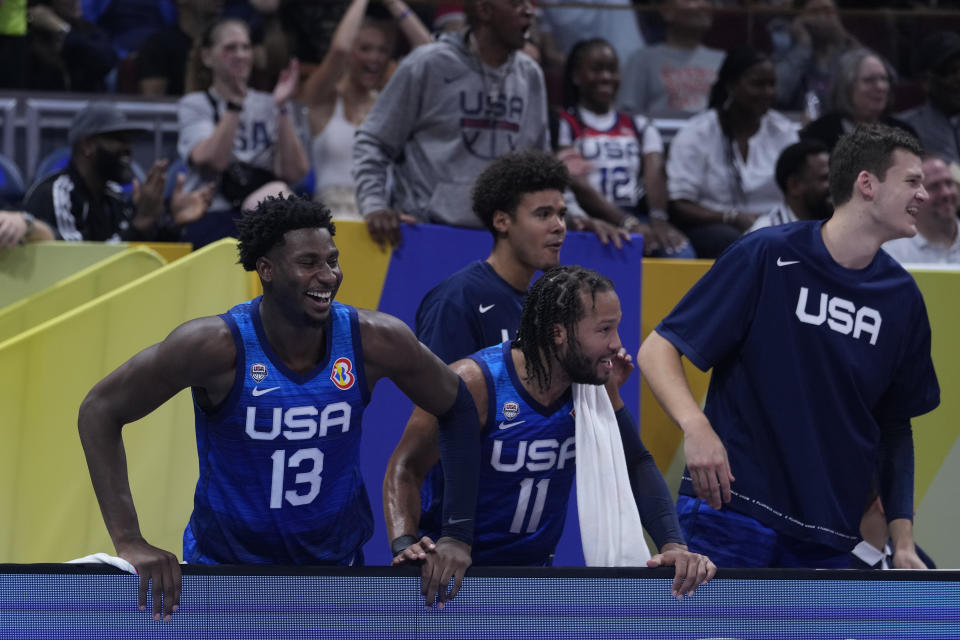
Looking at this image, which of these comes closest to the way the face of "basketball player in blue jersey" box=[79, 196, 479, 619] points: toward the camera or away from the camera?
toward the camera

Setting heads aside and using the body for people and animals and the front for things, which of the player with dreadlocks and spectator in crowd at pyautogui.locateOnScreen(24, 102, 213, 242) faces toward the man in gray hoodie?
the spectator in crowd

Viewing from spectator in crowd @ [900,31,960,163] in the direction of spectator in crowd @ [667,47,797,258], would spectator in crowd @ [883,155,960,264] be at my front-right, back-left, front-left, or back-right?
front-left

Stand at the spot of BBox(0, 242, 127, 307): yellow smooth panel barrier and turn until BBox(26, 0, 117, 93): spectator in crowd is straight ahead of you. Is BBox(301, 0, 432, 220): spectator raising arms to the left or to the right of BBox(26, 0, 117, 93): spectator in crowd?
right

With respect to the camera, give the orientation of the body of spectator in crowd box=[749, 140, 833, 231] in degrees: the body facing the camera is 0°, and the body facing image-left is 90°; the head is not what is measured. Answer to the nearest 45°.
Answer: approximately 315°

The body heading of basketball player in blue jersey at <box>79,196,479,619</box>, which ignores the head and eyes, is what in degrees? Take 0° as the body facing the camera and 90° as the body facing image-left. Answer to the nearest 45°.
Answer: approximately 0°

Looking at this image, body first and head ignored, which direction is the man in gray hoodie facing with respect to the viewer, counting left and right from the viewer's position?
facing the viewer and to the right of the viewer

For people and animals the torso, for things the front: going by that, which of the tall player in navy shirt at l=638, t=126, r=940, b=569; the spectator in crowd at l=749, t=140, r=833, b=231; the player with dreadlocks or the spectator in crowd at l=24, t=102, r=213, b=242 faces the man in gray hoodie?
the spectator in crowd at l=24, t=102, r=213, b=242

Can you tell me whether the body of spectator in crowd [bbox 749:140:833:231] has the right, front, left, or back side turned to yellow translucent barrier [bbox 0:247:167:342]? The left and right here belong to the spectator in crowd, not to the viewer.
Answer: right

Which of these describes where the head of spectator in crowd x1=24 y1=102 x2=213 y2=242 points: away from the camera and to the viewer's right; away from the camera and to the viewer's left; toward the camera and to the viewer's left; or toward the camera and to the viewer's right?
toward the camera and to the viewer's right

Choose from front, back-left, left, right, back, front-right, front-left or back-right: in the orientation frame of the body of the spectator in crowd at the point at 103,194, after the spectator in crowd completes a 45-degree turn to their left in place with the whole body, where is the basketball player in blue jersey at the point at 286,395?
right

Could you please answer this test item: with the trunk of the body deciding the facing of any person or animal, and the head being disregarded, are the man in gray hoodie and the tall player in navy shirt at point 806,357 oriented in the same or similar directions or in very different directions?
same or similar directions

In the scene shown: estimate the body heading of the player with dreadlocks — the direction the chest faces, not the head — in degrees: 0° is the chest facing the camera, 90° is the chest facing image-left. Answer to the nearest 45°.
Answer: approximately 315°

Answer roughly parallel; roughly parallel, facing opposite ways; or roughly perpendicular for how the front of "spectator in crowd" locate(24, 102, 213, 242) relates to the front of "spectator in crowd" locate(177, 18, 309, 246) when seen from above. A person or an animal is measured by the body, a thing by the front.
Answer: roughly parallel
